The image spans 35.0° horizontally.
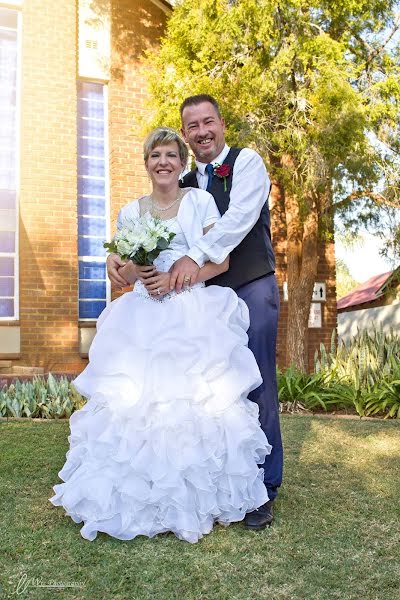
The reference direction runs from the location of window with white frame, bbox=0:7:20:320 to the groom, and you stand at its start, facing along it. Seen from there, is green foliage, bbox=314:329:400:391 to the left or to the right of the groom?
left

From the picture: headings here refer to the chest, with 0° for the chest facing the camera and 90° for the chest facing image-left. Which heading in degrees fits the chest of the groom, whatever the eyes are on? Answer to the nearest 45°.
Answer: approximately 45°

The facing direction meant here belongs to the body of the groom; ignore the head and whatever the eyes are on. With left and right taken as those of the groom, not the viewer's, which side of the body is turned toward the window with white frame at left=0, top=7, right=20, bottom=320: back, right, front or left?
right

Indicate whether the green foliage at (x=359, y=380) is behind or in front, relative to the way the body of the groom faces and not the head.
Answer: behind

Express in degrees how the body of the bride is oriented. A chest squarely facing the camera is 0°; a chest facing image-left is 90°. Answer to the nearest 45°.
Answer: approximately 0°

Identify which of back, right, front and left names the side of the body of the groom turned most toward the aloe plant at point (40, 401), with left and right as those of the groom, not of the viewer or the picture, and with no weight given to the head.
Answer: right

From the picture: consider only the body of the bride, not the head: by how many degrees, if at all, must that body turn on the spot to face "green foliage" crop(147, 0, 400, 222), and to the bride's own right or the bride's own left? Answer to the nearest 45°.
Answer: approximately 180°
